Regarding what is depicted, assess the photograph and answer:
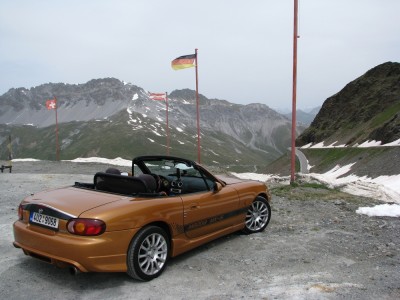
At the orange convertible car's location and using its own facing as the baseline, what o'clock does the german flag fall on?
The german flag is roughly at 11 o'clock from the orange convertible car.

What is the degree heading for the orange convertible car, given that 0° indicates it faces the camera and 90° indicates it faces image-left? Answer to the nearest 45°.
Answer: approximately 225°
